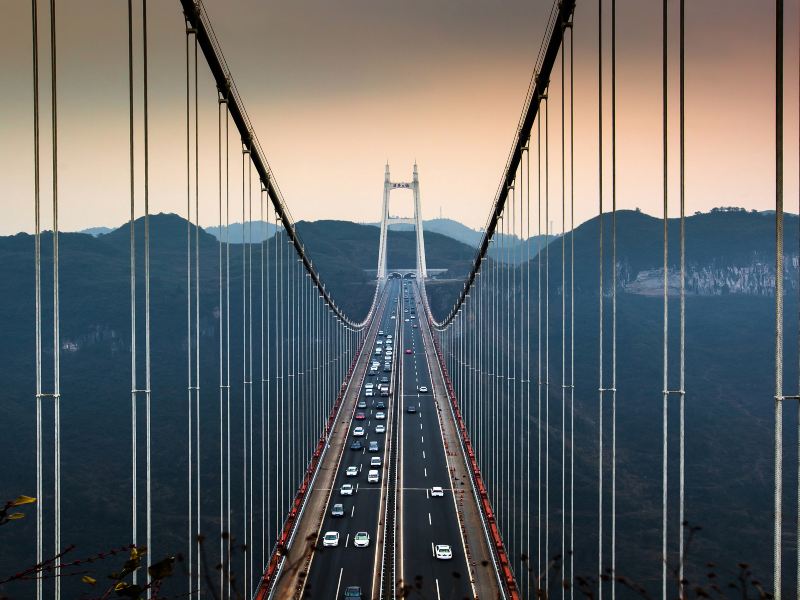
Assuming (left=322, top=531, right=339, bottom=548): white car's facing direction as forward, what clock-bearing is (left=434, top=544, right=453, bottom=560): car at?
The car is roughly at 10 o'clock from the white car.

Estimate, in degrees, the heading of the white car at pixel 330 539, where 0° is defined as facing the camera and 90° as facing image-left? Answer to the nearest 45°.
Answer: approximately 0°
